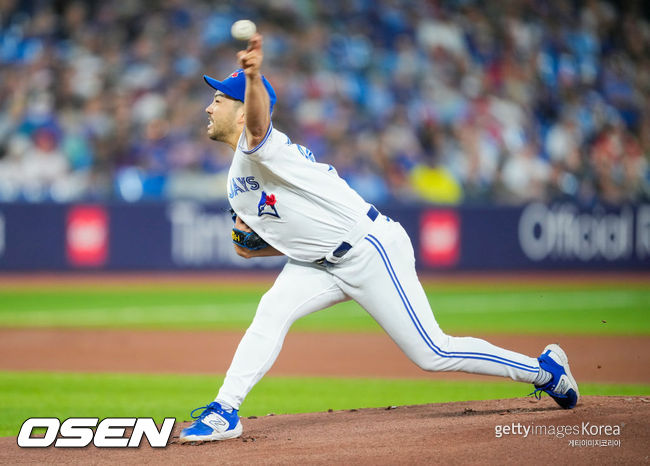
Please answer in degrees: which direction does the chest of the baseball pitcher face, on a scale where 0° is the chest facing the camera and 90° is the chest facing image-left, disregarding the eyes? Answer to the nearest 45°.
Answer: approximately 90°
